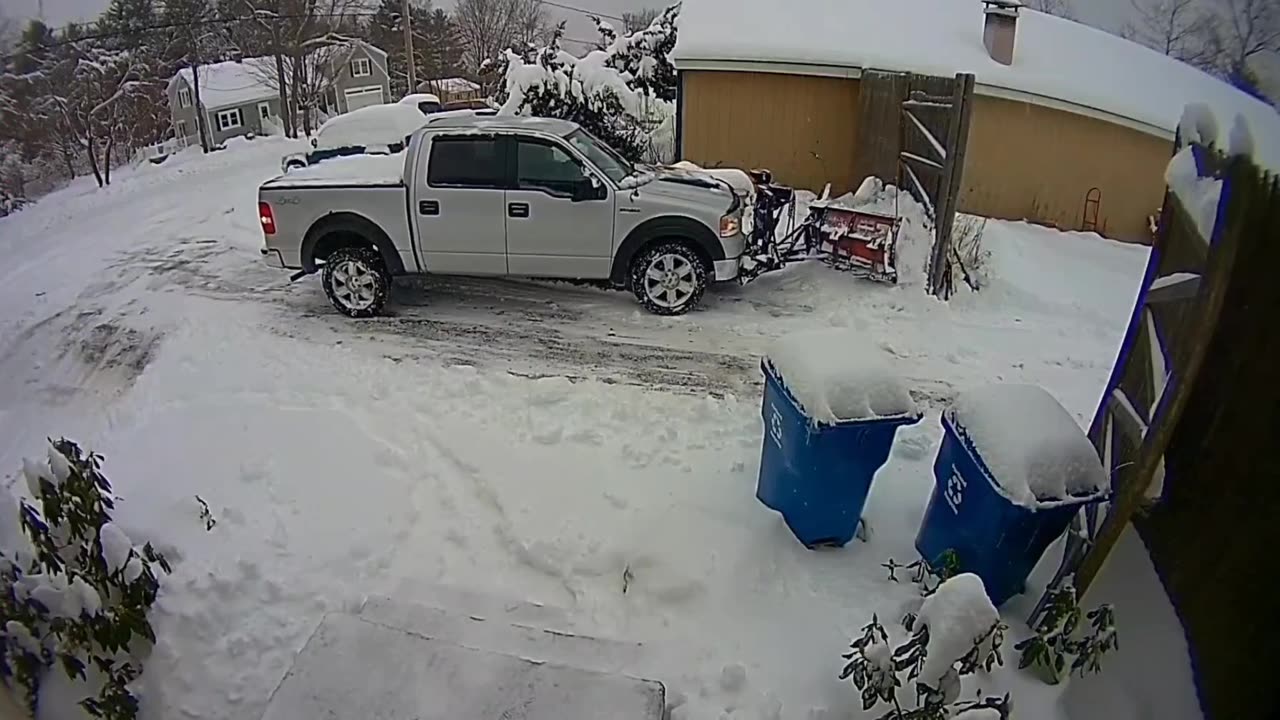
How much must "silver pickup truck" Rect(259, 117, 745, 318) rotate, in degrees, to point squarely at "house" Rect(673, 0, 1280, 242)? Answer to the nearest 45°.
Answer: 0° — it already faces it

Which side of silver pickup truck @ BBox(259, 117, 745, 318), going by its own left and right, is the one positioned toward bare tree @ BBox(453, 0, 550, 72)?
left

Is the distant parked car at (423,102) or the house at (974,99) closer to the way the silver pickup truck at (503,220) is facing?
the house

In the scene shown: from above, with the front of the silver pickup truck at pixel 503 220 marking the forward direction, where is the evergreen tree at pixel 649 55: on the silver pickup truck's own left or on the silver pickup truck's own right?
on the silver pickup truck's own left

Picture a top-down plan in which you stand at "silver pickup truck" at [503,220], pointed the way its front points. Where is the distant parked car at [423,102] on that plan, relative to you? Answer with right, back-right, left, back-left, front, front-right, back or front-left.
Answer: left

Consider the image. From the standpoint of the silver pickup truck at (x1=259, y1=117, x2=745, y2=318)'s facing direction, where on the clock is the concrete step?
The concrete step is roughly at 3 o'clock from the silver pickup truck.

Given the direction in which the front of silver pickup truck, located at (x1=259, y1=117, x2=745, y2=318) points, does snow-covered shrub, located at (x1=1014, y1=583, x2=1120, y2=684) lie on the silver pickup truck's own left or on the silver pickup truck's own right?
on the silver pickup truck's own right

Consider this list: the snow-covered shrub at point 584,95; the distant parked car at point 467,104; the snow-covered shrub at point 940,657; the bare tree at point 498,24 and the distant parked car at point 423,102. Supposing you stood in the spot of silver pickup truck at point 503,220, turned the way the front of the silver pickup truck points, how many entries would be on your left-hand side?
4

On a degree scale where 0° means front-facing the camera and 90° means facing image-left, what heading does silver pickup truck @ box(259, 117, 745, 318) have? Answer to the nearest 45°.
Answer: approximately 270°

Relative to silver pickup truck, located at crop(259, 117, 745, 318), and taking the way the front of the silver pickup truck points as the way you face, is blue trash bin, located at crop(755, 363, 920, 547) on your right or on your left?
on your right

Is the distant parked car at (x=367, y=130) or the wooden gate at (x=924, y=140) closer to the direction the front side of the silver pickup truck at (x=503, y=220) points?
the wooden gate
